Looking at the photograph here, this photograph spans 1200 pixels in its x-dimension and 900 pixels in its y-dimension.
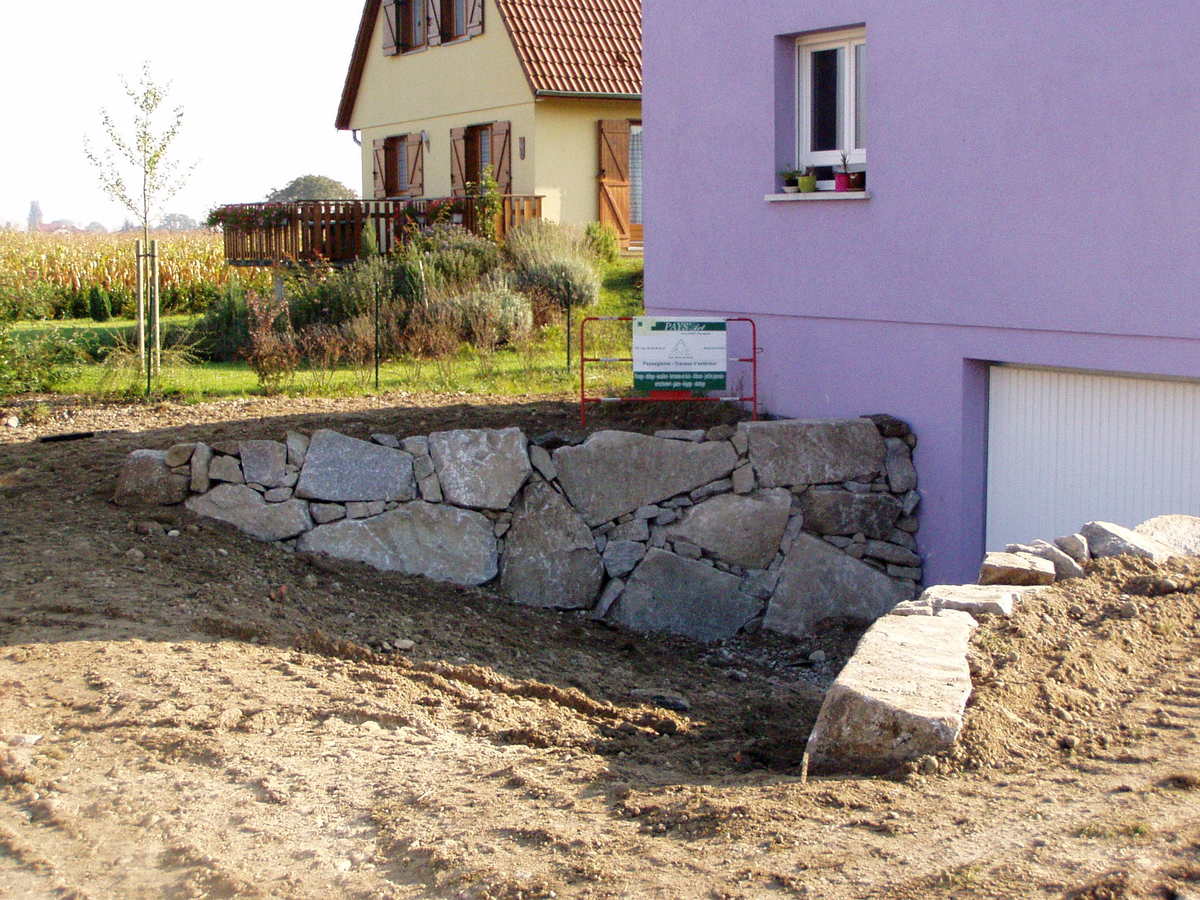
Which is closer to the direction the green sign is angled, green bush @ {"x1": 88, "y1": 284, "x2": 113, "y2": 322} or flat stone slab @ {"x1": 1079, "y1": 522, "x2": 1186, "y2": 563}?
the flat stone slab

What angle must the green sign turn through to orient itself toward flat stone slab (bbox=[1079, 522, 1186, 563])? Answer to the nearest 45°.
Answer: approximately 45° to its left

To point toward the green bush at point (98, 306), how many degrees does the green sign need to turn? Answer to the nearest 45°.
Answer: approximately 135° to its right

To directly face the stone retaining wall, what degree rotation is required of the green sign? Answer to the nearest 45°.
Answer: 0° — it already faces it

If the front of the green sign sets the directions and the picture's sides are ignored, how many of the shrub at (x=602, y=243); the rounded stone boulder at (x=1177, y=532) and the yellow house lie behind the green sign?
2

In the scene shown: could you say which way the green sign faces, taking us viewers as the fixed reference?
facing the viewer

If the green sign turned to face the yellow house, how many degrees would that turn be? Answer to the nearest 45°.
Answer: approximately 180°

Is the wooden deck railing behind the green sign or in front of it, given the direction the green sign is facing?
behind

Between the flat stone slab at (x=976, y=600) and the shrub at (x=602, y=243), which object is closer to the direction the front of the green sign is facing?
the flat stone slab

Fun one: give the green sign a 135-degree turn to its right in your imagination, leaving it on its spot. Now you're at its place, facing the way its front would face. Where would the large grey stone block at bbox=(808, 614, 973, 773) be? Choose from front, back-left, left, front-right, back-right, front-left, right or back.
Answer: back-left

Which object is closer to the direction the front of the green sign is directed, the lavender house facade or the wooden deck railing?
the lavender house facade

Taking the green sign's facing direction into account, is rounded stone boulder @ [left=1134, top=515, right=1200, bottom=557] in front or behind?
in front

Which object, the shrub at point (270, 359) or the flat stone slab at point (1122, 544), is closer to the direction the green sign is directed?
the flat stone slab

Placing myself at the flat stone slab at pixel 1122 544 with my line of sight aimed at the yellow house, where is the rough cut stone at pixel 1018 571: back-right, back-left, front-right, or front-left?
back-left
